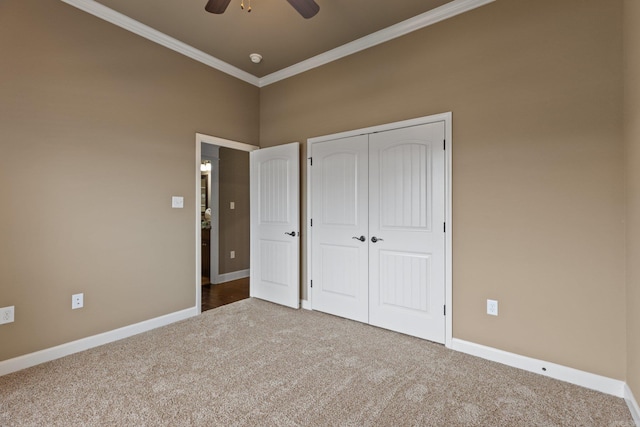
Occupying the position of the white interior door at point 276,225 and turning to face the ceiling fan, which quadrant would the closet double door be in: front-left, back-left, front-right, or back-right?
front-left

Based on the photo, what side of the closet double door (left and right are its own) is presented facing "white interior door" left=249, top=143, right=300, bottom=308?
right

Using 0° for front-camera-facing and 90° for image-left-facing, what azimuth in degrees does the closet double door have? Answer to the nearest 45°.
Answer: approximately 45°
